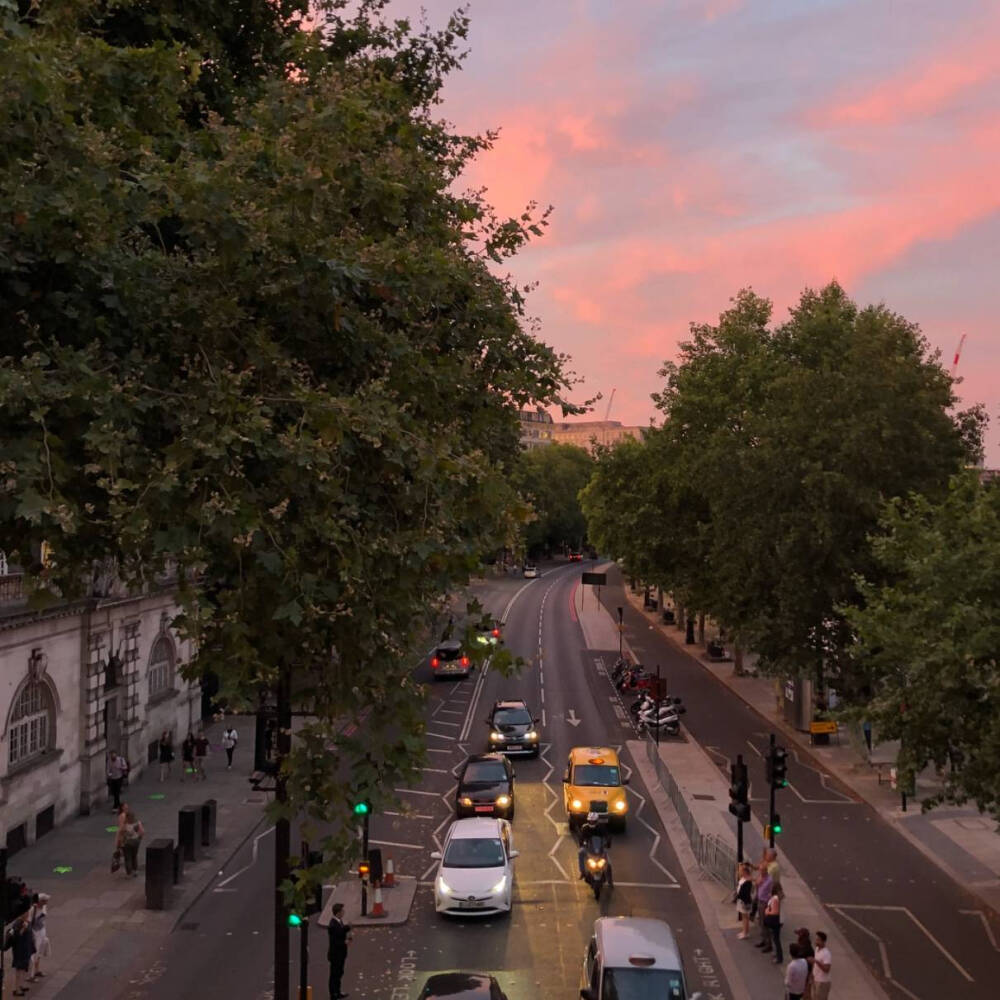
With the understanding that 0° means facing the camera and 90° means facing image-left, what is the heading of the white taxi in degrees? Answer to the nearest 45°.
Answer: approximately 0°

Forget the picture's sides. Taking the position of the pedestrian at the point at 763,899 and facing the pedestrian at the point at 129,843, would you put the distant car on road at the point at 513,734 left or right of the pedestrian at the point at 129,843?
right

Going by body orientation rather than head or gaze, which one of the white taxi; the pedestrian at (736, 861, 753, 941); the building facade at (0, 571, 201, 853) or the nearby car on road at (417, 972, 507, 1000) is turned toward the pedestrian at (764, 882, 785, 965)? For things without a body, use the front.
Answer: the building facade

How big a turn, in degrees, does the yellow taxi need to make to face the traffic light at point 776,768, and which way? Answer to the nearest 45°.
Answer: approximately 45° to its left

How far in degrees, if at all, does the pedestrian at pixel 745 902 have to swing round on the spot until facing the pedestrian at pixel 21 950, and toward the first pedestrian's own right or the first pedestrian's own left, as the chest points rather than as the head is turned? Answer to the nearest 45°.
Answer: approximately 45° to the first pedestrian's own left

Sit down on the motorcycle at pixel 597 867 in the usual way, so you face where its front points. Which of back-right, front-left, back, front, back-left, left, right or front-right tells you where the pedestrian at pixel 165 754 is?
back-right

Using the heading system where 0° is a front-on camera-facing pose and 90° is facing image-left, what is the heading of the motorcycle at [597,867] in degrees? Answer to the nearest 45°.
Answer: approximately 0°

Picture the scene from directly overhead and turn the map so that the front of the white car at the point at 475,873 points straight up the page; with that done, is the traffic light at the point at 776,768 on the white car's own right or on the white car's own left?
on the white car's own left
